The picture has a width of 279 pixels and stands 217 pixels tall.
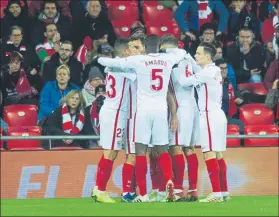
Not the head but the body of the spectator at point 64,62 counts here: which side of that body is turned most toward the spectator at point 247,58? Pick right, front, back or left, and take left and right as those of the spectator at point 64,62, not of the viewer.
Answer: left

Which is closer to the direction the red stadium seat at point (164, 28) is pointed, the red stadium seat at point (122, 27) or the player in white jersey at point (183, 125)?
the player in white jersey

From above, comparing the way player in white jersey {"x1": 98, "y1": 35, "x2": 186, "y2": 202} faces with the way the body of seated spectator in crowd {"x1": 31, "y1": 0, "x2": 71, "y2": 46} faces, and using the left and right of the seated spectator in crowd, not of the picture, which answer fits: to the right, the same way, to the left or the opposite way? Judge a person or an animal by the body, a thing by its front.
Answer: the opposite way

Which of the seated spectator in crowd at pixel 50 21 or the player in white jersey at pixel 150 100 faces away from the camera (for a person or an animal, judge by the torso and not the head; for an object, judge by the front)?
the player in white jersey
